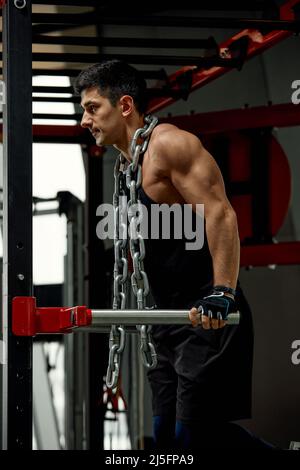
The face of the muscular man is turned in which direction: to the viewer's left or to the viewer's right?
to the viewer's left

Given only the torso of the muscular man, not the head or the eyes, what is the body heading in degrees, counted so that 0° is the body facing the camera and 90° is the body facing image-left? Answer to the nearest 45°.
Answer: approximately 90°
